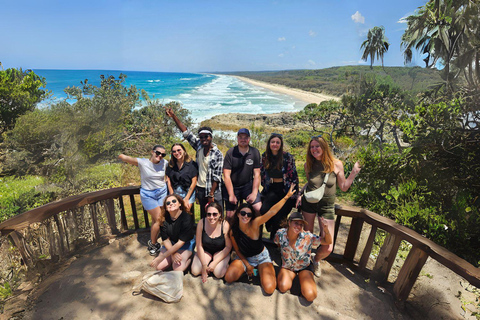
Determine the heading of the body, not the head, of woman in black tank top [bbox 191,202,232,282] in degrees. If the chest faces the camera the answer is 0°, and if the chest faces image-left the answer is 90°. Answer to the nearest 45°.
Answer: approximately 0°

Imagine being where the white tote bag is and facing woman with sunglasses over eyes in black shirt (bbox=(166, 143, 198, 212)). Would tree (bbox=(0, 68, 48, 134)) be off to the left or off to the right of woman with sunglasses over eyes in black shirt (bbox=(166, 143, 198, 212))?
left

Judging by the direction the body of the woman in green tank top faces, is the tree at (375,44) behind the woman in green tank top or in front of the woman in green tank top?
behind

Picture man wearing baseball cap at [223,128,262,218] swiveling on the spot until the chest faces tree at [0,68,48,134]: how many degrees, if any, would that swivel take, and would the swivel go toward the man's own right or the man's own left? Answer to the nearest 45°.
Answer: approximately 135° to the man's own right

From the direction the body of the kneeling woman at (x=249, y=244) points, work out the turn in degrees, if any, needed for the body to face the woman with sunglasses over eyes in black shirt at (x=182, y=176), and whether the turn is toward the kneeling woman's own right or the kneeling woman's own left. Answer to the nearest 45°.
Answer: approximately 135° to the kneeling woman's own right

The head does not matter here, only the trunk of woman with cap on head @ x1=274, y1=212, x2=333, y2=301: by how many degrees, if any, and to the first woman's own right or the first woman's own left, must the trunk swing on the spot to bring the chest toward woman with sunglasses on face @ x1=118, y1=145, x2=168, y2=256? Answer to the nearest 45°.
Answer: approximately 90° to the first woman's own right
